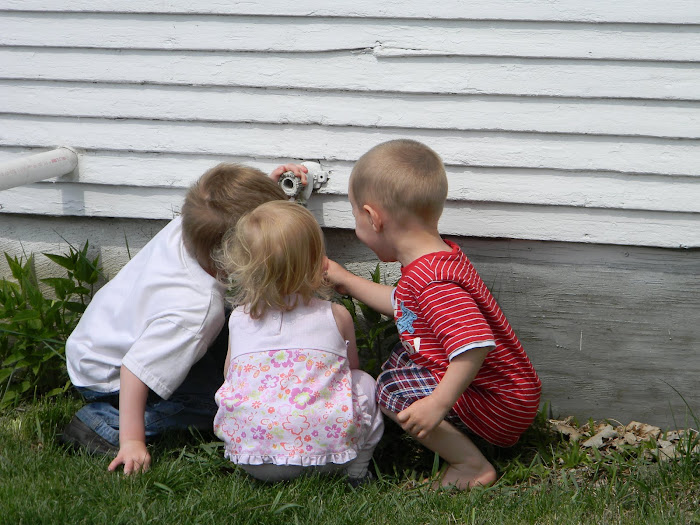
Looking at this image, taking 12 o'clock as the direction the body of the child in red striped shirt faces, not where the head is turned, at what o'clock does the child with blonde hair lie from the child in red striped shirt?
The child with blonde hair is roughly at 11 o'clock from the child in red striped shirt.

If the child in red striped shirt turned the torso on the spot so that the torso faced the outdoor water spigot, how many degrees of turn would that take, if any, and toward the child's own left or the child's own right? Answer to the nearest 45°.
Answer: approximately 45° to the child's own right

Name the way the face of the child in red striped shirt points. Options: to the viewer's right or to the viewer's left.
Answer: to the viewer's left

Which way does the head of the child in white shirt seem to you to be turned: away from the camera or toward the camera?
away from the camera

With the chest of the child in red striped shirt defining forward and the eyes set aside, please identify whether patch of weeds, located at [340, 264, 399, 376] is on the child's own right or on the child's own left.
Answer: on the child's own right

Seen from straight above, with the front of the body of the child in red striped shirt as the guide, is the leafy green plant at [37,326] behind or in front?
in front

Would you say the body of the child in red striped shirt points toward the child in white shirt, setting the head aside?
yes

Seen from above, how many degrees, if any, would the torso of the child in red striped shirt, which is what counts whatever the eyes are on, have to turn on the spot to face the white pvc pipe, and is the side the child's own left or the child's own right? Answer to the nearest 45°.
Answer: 0° — they already face it

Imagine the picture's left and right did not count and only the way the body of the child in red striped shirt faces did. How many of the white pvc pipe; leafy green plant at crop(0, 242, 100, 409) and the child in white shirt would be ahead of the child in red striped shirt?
3

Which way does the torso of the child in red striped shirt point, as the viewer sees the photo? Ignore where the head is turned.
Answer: to the viewer's left
